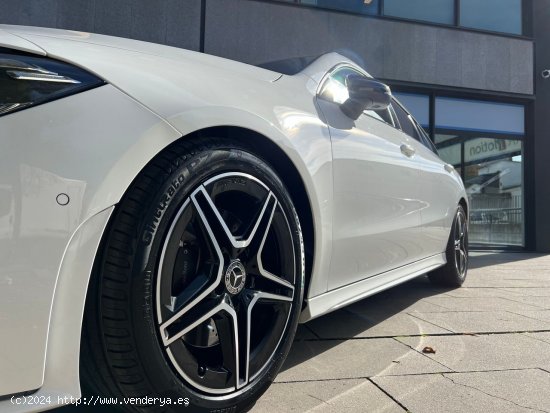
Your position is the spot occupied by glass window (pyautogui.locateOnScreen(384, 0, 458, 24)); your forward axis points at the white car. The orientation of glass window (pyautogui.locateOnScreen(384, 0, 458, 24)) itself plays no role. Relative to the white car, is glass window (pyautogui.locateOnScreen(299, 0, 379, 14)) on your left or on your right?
right

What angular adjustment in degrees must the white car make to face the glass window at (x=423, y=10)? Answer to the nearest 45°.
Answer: approximately 180°

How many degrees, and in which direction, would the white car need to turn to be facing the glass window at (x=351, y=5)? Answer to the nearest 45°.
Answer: approximately 135° to its right

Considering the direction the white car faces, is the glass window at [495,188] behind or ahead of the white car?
behind

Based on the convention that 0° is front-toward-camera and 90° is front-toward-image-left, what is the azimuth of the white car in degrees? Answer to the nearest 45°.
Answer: approximately 45°

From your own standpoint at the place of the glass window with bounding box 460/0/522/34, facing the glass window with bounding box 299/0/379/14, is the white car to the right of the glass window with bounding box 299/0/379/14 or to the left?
left

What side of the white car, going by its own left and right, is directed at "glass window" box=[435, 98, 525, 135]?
back

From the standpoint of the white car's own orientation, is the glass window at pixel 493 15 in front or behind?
behind
